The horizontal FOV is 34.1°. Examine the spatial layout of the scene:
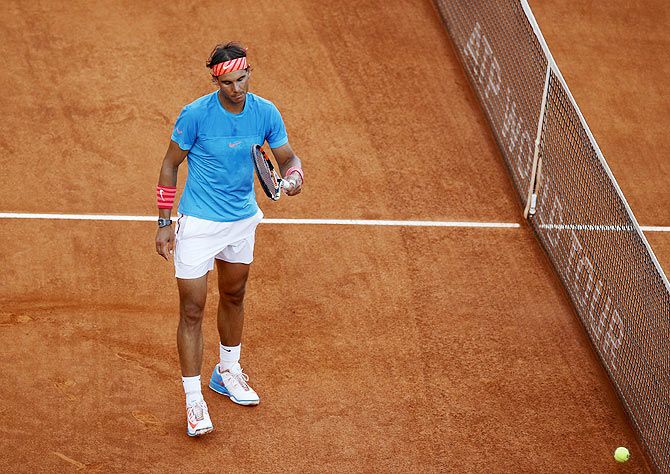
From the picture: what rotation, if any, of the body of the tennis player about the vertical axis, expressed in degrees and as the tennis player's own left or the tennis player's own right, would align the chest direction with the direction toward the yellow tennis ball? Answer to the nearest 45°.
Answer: approximately 45° to the tennis player's own left

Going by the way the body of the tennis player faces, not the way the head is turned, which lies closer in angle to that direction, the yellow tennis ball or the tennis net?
the yellow tennis ball

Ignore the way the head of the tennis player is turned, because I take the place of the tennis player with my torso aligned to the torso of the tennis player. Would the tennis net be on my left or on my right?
on my left

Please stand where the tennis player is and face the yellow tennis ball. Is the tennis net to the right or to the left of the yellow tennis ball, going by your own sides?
left

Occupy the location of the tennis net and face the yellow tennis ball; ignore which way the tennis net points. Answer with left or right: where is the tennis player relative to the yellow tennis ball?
right

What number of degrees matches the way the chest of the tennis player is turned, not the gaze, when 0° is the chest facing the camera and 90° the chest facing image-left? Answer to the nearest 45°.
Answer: approximately 315°
